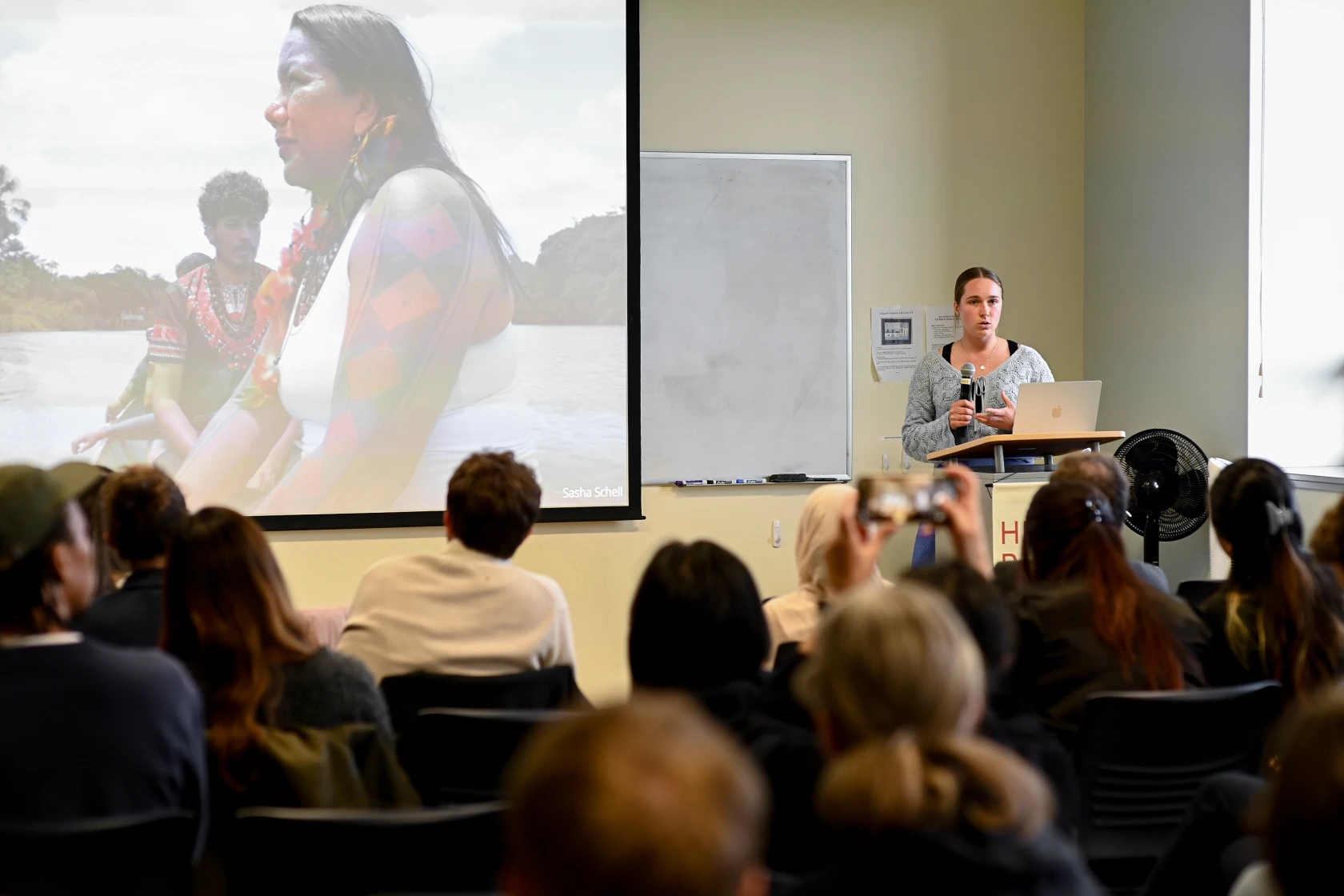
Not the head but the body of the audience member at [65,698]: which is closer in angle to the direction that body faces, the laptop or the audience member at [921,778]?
the laptop

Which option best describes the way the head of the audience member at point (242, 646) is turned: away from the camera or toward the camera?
away from the camera

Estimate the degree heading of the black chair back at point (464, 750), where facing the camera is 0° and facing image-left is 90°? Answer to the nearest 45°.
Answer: approximately 180°

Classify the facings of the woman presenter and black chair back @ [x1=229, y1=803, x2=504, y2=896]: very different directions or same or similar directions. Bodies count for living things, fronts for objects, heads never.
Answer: very different directions

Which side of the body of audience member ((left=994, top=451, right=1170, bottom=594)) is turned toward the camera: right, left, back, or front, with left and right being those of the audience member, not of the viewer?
back

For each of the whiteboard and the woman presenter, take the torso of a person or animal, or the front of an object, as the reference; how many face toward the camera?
2

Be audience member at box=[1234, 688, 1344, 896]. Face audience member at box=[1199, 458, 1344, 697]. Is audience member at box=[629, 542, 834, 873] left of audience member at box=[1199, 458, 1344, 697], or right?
left

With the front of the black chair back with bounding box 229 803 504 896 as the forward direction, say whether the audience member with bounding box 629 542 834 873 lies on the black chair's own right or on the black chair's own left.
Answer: on the black chair's own right

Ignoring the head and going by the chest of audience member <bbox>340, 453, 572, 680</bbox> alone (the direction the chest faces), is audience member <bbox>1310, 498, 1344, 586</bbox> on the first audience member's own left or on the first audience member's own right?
on the first audience member's own right

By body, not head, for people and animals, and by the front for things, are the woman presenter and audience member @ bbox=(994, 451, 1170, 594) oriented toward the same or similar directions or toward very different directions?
very different directions

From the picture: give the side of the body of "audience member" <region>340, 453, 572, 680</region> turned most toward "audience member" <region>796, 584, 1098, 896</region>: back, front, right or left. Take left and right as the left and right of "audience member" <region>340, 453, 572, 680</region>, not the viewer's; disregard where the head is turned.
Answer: back

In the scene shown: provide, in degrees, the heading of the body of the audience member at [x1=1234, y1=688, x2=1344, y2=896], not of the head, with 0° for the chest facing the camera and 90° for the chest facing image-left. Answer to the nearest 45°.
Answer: approximately 180°

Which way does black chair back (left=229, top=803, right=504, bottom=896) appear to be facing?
away from the camera

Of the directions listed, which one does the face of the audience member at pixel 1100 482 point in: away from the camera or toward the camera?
away from the camera

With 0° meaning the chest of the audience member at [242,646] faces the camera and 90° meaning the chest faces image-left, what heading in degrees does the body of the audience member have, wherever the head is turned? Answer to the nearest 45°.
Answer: approximately 180°

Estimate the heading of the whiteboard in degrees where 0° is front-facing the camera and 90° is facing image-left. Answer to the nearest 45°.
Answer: approximately 0°

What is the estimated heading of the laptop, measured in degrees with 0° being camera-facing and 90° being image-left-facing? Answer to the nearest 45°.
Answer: approximately 180°
